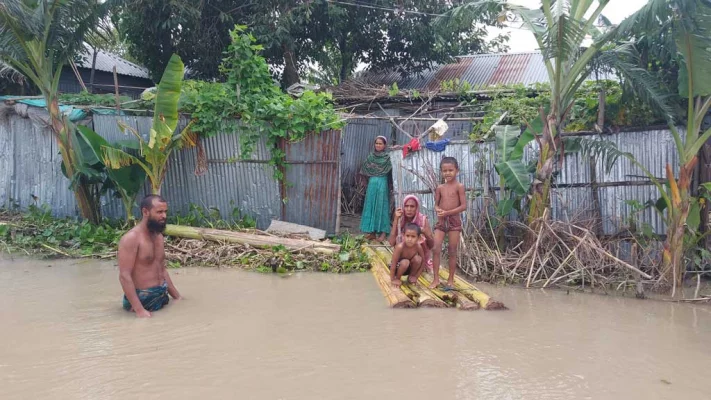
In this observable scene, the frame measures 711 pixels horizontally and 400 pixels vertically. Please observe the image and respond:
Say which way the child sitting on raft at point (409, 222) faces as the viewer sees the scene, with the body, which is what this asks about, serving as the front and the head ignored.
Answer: toward the camera

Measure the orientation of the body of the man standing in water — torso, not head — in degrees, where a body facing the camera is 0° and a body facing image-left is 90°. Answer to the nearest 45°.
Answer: approximately 315°

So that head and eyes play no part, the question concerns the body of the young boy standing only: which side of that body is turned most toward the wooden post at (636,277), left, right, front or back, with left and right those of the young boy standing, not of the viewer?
left

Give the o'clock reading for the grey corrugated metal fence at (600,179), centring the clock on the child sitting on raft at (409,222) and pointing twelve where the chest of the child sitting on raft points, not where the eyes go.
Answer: The grey corrugated metal fence is roughly at 8 o'clock from the child sitting on raft.

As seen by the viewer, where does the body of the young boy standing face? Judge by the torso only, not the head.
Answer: toward the camera

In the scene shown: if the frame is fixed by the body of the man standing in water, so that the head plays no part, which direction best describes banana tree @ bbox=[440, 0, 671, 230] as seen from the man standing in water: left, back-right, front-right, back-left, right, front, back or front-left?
front-left

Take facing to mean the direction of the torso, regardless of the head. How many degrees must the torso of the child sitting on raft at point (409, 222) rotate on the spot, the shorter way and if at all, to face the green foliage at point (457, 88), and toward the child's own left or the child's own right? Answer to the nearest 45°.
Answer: approximately 180°

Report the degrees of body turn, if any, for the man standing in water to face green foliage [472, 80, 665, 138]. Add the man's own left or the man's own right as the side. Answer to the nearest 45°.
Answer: approximately 45° to the man's own left

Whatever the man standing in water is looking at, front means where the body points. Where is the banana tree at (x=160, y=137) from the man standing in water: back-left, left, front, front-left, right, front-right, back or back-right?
back-left

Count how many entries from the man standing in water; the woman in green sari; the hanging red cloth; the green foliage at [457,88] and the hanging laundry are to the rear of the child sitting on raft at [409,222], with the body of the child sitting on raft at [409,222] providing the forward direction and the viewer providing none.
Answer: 4
